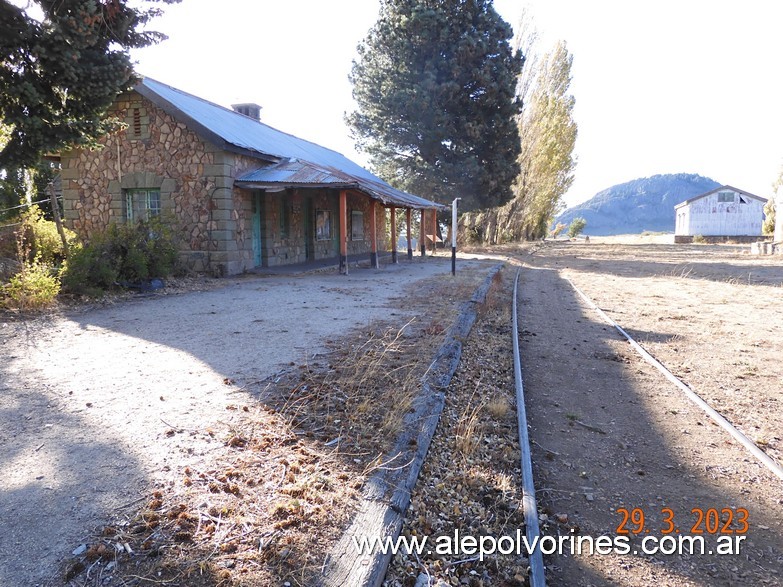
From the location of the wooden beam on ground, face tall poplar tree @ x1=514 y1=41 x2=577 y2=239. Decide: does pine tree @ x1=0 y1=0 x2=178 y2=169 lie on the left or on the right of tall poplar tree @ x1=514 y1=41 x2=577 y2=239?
left

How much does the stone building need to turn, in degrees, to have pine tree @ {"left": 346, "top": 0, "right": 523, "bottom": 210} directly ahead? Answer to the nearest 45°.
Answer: approximately 90° to its left

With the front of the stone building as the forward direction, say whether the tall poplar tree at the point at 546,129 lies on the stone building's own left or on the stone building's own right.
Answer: on the stone building's own left

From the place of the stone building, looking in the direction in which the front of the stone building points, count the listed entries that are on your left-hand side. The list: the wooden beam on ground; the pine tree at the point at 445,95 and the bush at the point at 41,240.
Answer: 1

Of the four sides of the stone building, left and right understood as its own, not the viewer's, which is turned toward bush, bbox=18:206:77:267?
right

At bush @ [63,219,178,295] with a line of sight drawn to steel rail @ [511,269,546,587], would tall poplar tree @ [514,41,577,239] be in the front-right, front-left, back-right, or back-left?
back-left

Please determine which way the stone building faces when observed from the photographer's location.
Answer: facing the viewer and to the right of the viewer

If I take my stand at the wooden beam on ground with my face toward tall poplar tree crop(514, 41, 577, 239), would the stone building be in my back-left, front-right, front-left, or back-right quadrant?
front-left

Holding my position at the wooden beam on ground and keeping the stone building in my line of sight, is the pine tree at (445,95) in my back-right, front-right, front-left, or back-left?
front-right

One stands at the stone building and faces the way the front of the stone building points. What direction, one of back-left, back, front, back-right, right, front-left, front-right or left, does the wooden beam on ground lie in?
front-right
